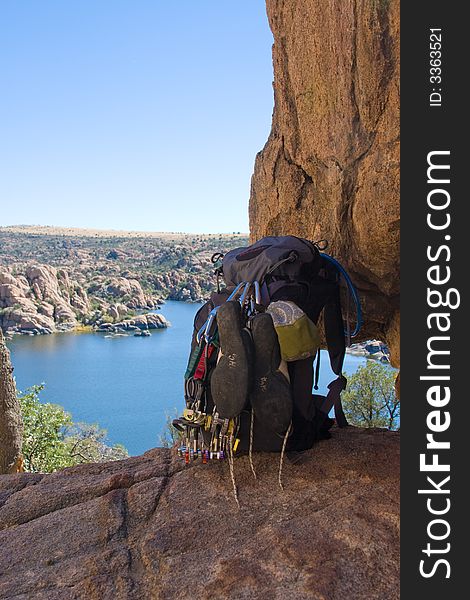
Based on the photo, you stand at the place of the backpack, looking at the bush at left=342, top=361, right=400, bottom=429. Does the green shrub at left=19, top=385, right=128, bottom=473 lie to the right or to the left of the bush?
left

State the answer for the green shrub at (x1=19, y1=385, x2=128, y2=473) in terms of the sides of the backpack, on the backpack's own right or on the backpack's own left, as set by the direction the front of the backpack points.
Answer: on the backpack's own right

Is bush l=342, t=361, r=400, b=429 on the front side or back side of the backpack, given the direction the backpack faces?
on the back side

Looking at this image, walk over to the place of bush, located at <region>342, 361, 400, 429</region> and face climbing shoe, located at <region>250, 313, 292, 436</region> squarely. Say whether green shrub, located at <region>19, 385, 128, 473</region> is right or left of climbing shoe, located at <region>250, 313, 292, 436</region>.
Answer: right

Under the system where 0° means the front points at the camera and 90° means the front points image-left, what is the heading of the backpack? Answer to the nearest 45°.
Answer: approximately 45°
